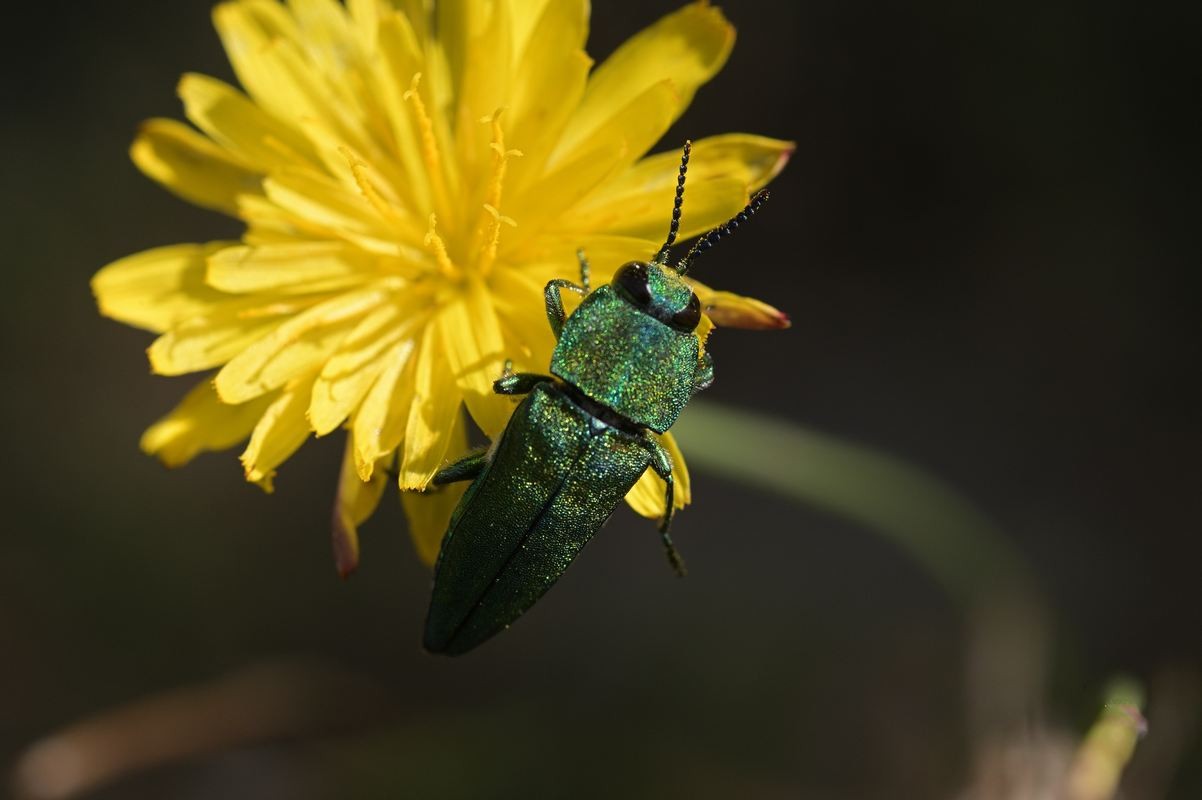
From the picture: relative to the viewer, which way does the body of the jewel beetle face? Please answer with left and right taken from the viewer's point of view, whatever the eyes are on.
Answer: facing away from the viewer and to the right of the viewer
